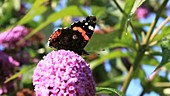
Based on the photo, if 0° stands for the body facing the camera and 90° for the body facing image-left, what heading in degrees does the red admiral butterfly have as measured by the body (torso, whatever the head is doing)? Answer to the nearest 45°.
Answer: approximately 270°

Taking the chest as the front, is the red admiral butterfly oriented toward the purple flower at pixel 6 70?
no

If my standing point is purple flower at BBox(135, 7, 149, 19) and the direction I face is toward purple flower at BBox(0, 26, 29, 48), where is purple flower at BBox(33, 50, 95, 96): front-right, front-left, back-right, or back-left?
front-left

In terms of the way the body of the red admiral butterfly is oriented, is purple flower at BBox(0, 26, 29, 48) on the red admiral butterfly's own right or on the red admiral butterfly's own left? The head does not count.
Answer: on the red admiral butterfly's own left
